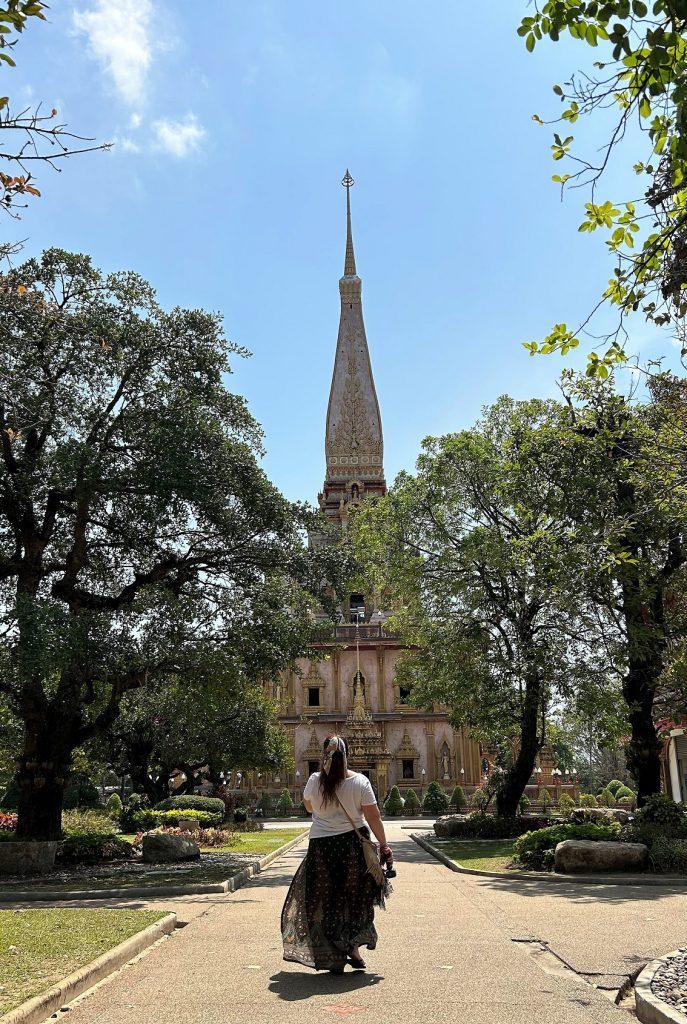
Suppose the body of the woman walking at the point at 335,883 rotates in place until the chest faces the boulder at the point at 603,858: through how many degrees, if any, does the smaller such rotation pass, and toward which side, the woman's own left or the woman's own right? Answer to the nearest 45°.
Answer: approximately 45° to the woman's own right

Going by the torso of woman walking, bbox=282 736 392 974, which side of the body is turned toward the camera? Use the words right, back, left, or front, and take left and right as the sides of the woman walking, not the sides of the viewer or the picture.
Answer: back

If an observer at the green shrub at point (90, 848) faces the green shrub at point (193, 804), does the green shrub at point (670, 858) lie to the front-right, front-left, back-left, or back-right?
back-right

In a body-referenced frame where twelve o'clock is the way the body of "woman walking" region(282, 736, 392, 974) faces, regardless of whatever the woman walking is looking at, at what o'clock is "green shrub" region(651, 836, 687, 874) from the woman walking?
The green shrub is roughly at 1 o'clock from the woman walking.
